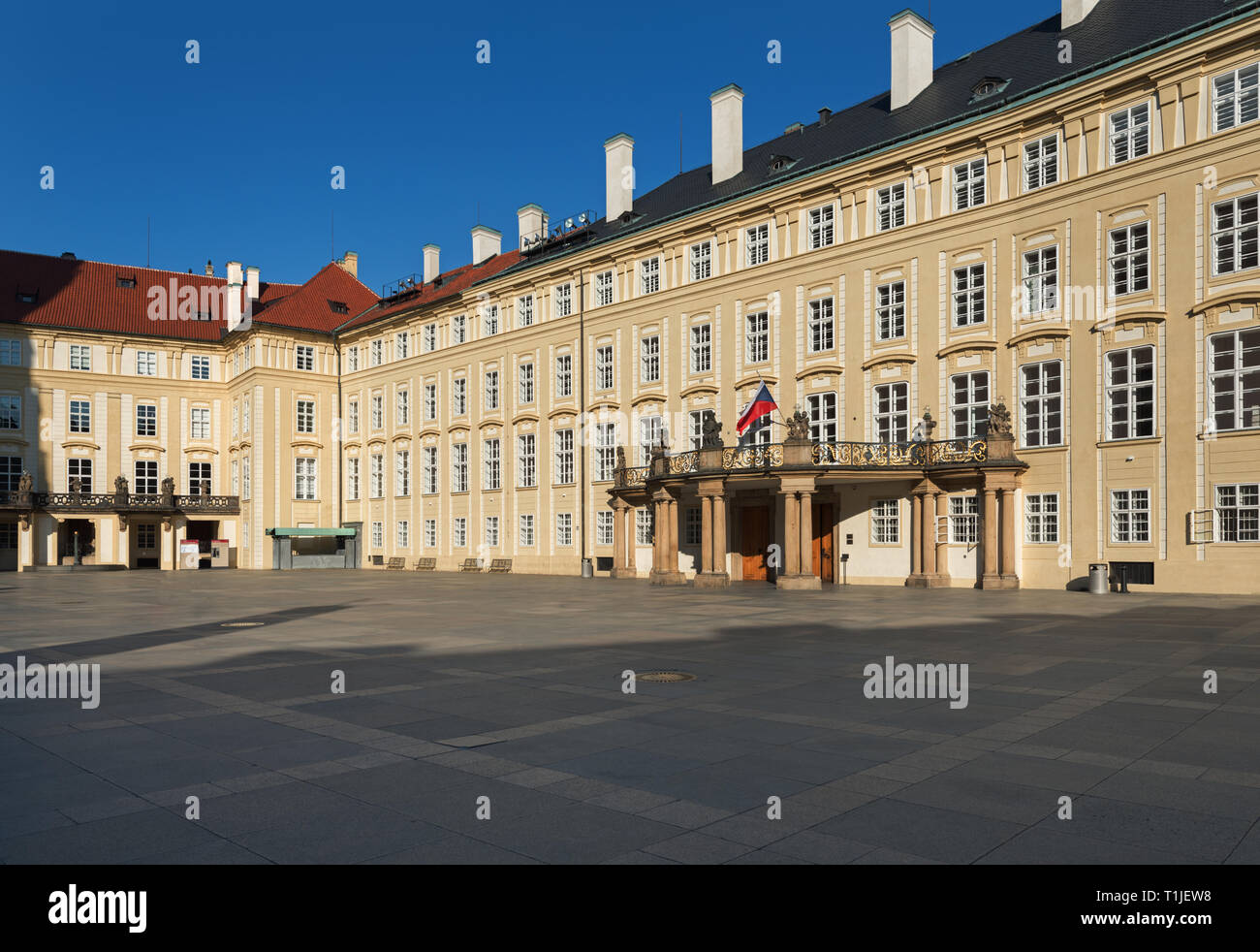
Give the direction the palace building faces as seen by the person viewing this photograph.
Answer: facing the viewer and to the left of the viewer
